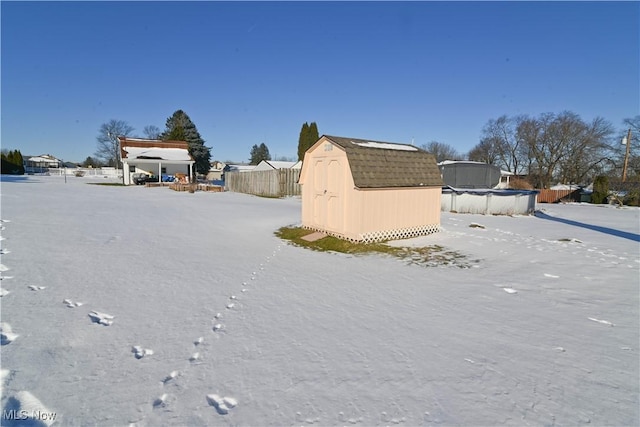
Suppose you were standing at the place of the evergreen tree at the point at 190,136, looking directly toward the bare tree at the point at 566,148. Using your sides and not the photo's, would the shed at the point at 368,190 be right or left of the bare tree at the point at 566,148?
right

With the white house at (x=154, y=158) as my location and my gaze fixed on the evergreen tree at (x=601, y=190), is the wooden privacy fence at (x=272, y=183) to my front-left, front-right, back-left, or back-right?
front-right

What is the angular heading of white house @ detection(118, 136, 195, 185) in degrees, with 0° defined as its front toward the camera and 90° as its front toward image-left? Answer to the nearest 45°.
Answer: approximately 0°

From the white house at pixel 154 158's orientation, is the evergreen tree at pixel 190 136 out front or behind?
behind

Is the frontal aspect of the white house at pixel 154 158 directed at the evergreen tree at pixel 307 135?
no

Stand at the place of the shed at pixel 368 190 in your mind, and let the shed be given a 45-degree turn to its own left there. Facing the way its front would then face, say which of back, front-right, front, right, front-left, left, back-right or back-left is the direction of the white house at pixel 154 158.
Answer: back-right

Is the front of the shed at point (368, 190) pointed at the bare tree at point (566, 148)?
no

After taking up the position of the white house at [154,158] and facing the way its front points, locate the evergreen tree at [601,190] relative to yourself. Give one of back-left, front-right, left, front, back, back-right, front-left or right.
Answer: front-left

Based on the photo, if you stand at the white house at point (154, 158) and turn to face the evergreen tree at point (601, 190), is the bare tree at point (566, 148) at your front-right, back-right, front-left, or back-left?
front-left

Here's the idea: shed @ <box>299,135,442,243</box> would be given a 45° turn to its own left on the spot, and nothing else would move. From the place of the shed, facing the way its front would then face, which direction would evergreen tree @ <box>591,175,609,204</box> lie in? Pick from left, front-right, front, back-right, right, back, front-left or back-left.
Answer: back-left

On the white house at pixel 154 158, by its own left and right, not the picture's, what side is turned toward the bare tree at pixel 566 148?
left

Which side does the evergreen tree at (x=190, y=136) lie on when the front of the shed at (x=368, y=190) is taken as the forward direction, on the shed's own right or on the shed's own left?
on the shed's own right

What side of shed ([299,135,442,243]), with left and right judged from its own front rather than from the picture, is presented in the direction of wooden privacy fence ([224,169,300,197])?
right

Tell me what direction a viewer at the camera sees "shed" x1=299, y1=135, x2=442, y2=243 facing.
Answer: facing the viewer and to the left of the viewer
